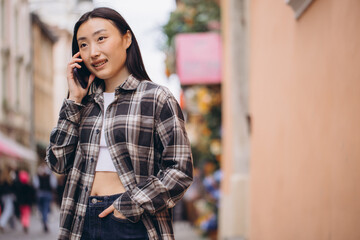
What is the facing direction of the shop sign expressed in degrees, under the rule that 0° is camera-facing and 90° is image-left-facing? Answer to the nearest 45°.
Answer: approximately 0°

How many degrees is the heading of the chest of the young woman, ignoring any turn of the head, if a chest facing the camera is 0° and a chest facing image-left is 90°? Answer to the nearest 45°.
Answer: approximately 45°

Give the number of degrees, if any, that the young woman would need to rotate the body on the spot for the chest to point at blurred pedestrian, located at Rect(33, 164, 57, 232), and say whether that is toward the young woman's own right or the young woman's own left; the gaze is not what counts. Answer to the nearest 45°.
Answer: approximately 135° to the young woman's own right
